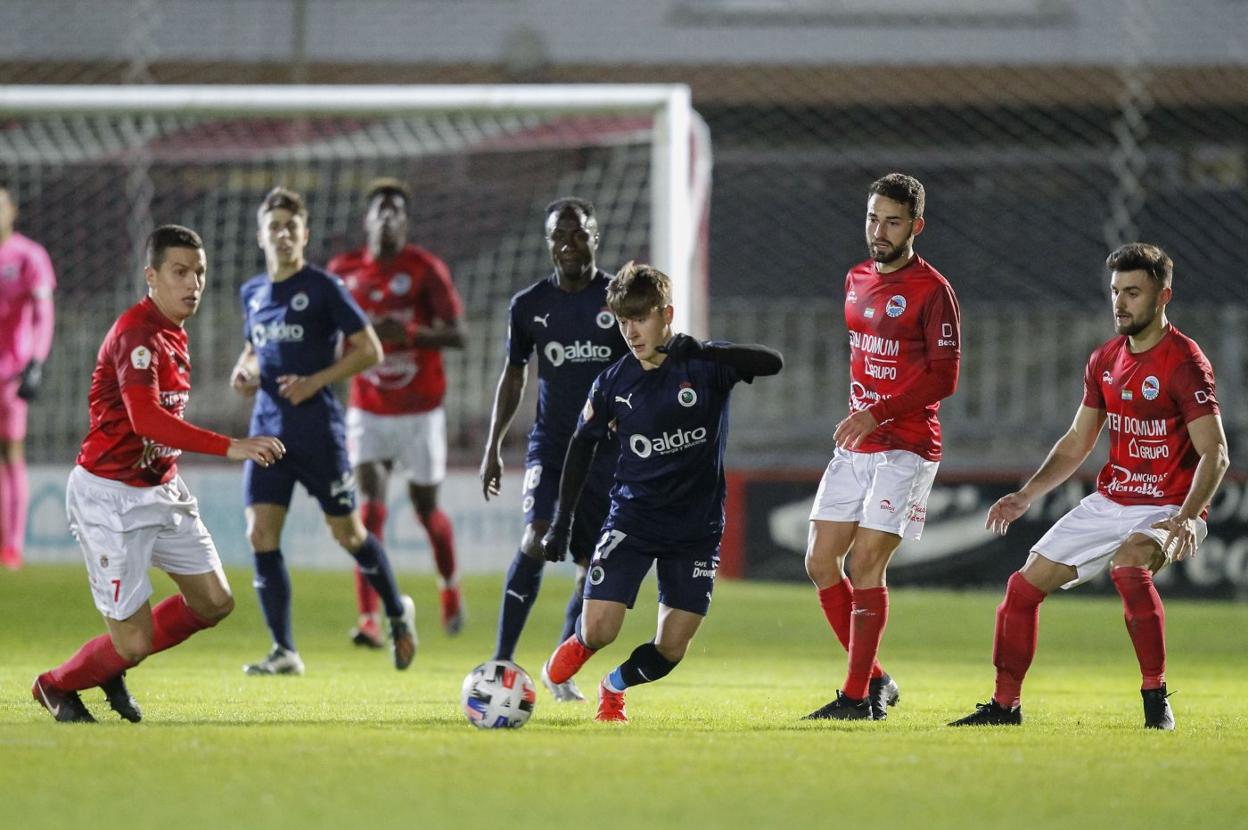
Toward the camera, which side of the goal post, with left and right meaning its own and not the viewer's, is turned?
front

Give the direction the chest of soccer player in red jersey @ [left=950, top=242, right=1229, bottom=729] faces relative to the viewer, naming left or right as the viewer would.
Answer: facing the viewer and to the left of the viewer

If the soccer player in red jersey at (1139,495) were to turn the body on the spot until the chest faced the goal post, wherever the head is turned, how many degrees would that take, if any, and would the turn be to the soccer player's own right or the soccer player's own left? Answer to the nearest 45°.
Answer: approximately 90° to the soccer player's own right

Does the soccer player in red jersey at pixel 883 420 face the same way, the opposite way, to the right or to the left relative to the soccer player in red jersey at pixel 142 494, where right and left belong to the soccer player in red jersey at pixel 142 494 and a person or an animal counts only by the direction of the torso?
to the right

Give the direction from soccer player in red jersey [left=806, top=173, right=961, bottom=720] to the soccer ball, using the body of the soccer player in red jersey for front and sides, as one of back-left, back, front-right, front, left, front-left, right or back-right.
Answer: front

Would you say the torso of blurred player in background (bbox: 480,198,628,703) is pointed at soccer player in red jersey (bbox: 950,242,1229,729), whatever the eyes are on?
no

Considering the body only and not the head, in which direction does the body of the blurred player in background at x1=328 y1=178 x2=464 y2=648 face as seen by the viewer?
toward the camera

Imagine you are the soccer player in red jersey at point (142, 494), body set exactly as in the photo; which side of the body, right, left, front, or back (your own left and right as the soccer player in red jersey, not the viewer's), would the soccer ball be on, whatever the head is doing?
front

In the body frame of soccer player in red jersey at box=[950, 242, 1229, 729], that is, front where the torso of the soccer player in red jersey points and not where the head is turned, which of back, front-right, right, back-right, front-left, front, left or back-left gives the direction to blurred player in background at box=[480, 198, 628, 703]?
front-right

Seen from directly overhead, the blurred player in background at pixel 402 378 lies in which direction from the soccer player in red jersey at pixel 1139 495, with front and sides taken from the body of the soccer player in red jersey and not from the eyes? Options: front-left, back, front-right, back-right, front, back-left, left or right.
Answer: right

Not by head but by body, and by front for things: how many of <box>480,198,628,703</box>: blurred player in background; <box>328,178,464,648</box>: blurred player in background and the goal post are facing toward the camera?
3

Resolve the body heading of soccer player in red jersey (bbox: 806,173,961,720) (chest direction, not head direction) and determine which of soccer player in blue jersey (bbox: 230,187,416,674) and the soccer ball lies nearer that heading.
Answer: the soccer ball

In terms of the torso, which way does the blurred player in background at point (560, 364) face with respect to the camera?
toward the camera

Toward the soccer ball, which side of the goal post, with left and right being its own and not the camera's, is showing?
front

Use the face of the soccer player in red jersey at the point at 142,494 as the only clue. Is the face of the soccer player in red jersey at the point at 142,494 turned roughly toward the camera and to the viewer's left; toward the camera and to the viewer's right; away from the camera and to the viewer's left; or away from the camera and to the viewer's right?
toward the camera and to the viewer's right

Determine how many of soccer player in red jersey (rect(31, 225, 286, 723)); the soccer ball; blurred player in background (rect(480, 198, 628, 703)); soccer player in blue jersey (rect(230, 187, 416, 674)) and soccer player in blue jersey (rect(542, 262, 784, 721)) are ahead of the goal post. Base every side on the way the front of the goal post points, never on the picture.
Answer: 5

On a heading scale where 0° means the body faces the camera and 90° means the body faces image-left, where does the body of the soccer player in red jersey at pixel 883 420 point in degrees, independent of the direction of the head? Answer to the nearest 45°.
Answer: approximately 45°
